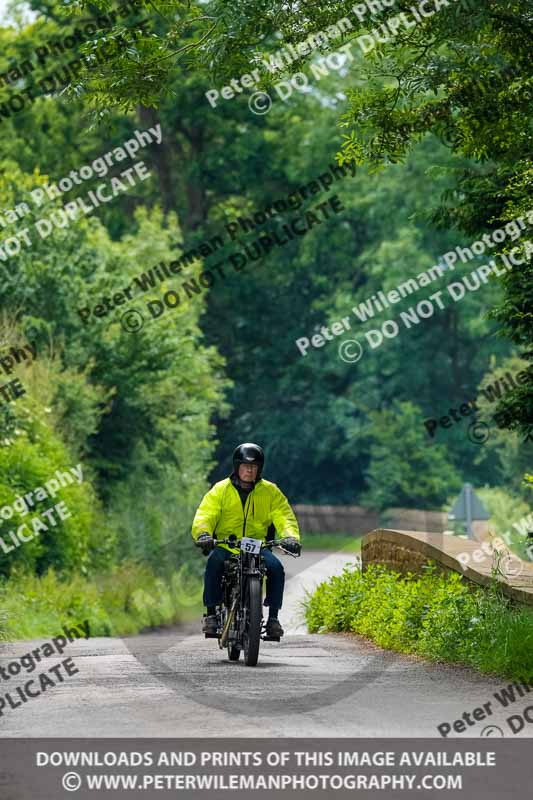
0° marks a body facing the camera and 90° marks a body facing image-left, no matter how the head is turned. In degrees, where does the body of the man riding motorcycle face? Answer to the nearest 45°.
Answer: approximately 0°
